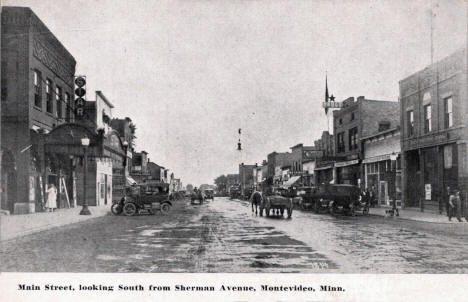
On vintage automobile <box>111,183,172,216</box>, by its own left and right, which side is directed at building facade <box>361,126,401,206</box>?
back

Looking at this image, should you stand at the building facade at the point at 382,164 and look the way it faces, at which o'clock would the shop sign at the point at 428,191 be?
The shop sign is roughly at 10 o'clock from the building facade.

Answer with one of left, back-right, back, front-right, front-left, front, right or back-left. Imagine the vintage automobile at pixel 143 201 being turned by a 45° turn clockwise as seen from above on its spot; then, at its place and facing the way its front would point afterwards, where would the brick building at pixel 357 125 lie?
back-right

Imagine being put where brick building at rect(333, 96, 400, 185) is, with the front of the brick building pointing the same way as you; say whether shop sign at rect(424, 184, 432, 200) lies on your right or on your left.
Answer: on your left

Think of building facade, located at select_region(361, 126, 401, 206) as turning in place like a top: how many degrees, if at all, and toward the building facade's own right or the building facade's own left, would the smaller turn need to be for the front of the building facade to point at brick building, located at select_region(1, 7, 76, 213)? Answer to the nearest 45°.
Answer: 0° — it already faces it

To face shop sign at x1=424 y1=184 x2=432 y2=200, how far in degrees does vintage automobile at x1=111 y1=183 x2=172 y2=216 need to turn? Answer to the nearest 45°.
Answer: approximately 135° to its left

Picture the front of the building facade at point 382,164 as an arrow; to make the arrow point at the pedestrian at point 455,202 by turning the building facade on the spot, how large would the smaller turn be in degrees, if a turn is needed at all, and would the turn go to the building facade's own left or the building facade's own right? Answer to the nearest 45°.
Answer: approximately 45° to the building facade's own left

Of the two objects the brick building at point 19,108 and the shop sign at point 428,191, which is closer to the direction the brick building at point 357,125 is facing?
the brick building

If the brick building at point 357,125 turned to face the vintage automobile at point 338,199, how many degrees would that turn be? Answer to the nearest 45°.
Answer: approximately 45° to its left

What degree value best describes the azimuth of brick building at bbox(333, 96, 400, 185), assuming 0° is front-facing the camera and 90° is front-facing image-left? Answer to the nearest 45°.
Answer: approximately 45°
